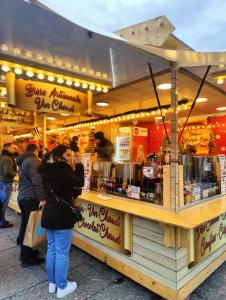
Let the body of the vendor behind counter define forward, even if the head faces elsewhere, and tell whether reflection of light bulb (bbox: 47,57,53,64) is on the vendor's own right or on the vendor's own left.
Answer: on the vendor's own left

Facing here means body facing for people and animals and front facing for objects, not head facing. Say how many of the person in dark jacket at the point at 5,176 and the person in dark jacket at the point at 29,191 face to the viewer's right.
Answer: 2

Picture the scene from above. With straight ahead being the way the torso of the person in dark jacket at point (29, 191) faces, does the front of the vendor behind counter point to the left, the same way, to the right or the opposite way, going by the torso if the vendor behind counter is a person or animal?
the opposite way

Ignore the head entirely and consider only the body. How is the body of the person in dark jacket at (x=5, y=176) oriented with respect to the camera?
to the viewer's right

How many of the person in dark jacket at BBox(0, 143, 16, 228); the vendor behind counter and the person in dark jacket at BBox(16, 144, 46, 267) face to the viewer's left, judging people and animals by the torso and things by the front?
1

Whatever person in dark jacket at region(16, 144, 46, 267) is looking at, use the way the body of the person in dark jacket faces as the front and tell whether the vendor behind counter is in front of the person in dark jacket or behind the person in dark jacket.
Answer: in front

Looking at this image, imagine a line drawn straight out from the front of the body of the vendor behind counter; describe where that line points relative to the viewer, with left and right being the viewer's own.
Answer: facing to the left of the viewer

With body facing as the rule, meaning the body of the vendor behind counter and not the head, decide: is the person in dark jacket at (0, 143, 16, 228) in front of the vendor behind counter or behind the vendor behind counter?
in front

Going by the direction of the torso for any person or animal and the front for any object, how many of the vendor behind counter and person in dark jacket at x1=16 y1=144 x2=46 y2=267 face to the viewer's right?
1

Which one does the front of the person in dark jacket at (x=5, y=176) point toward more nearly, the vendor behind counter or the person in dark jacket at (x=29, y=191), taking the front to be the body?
the vendor behind counter

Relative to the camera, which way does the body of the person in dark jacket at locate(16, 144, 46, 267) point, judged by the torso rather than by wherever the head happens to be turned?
to the viewer's right
